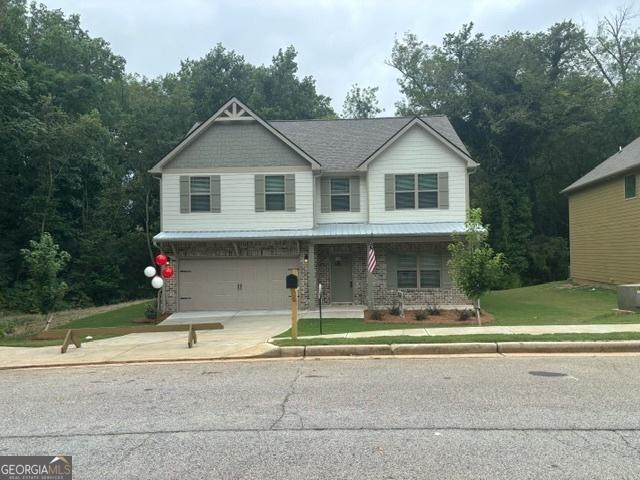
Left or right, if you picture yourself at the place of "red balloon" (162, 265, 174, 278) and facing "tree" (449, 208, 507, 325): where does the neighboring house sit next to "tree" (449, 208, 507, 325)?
left

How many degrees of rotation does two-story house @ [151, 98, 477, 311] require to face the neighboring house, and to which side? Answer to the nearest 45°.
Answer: approximately 90° to its left

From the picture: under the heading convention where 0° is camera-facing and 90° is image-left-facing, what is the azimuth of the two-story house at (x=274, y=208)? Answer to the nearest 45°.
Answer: approximately 0°

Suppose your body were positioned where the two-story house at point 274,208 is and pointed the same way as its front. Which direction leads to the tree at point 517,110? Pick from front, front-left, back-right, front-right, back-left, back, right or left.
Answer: back-left

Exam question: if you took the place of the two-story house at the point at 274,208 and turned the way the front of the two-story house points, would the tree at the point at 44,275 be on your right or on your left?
on your right

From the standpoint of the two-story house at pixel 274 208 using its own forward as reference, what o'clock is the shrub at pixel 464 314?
The shrub is roughly at 10 o'clock from the two-story house.

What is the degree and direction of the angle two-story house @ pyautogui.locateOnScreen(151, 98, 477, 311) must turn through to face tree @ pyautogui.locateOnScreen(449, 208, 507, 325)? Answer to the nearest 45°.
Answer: approximately 45° to its left
